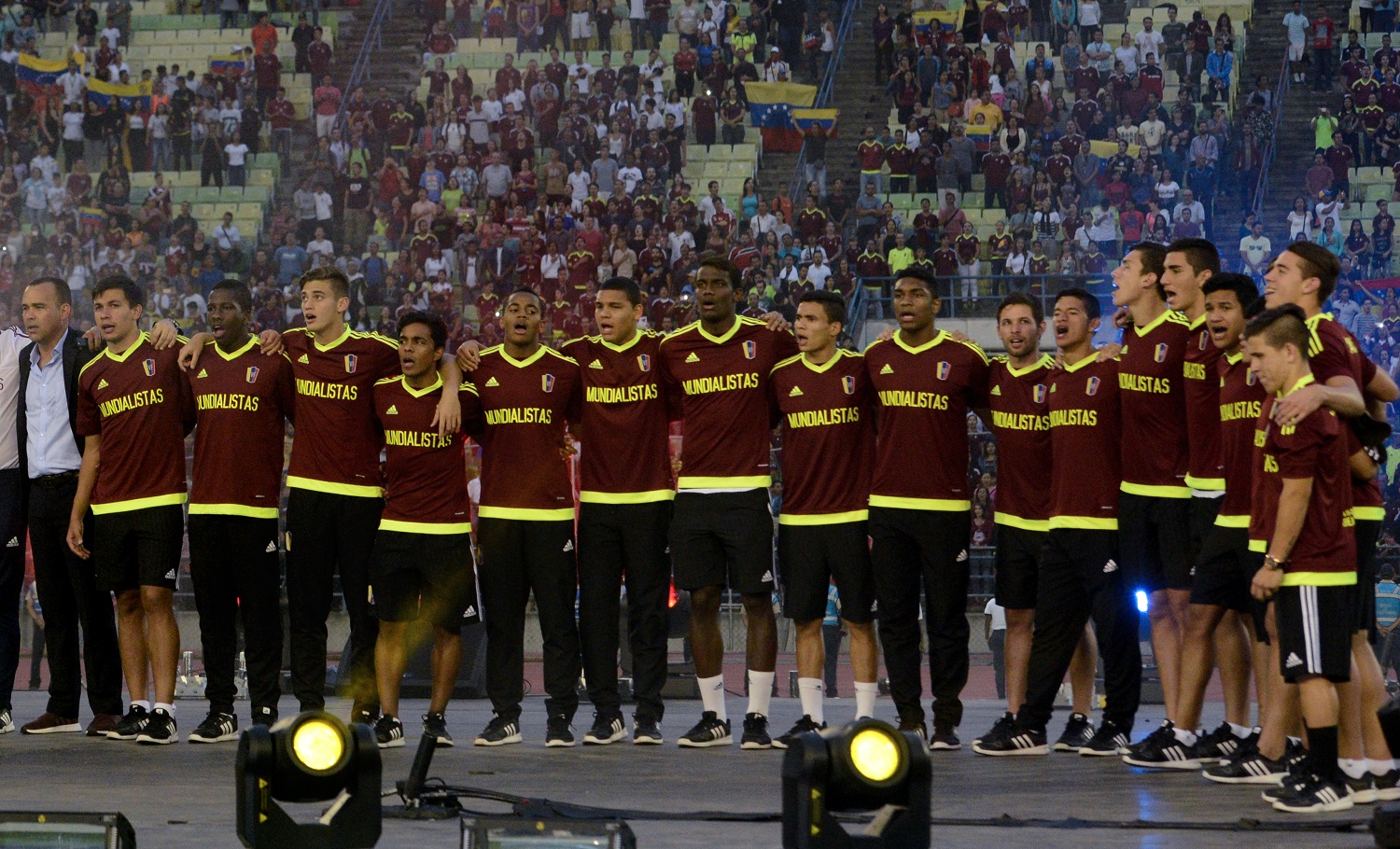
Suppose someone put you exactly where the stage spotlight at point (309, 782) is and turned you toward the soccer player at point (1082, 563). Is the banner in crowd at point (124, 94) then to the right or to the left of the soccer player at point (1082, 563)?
left

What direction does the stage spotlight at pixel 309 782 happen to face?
toward the camera

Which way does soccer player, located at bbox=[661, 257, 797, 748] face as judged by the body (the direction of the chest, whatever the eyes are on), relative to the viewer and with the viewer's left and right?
facing the viewer

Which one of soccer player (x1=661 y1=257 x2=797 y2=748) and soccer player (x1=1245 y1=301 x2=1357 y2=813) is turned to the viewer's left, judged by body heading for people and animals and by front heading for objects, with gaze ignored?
soccer player (x1=1245 y1=301 x2=1357 y2=813)

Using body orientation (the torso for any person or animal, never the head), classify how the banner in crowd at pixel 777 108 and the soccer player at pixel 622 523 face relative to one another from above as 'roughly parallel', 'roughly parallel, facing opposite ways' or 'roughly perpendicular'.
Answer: roughly parallel

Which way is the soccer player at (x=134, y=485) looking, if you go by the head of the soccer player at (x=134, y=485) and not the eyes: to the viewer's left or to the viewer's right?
to the viewer's left

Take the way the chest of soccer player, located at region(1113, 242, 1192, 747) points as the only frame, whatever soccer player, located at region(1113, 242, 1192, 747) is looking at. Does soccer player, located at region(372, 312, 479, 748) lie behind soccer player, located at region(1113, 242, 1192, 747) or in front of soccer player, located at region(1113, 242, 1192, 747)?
in front

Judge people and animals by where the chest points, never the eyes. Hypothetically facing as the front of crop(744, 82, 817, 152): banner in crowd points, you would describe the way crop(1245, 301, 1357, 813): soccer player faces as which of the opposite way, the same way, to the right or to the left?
to the right

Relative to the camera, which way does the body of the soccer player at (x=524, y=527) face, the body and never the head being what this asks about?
toward the camera

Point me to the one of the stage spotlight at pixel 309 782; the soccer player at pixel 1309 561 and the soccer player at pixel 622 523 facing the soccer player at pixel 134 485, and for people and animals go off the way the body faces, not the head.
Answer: the soccer player at pixel 1309 561

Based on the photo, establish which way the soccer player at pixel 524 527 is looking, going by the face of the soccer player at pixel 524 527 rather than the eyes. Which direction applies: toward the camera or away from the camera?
toward the camera

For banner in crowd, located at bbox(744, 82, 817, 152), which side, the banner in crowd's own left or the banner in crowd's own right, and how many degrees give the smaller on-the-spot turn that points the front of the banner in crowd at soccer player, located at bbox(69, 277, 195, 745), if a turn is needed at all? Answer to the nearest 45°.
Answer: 0° — it already faces them

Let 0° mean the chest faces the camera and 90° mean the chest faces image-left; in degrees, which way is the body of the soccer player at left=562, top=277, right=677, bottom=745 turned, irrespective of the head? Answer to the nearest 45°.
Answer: approximately 0°

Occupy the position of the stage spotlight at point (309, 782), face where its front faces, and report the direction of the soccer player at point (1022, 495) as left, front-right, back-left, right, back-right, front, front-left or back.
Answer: back-left

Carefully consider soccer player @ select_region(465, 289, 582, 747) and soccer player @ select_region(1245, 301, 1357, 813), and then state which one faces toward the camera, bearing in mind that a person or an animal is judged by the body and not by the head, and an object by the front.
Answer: soccer player @ select_region(465, 289, 582, 747)
